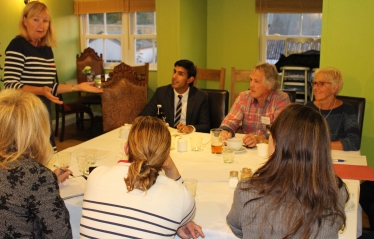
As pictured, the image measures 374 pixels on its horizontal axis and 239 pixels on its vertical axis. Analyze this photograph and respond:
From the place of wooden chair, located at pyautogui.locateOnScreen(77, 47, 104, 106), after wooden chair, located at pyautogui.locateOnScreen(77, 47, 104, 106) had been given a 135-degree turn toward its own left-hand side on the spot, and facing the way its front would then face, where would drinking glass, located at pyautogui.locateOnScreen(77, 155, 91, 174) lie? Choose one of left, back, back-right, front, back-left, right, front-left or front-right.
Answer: back-right

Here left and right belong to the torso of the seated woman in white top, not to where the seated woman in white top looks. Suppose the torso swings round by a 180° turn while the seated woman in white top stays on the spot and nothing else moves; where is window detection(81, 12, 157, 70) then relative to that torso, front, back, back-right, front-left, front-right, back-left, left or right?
back

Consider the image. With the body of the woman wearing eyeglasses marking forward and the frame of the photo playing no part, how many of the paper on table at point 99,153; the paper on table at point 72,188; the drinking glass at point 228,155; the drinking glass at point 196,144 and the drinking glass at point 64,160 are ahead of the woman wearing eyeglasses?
5

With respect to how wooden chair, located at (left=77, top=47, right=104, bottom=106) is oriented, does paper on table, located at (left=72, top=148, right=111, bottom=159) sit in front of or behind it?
in front

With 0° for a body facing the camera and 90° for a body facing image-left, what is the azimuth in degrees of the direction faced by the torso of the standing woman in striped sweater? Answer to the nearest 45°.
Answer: approximately 315°

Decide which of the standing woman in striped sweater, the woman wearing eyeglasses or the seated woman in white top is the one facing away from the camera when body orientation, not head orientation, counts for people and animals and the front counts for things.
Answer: the seated woman in white top

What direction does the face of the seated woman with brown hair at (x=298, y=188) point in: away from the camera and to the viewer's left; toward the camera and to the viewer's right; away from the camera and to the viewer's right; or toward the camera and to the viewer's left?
away from the camera and to the viewer's left

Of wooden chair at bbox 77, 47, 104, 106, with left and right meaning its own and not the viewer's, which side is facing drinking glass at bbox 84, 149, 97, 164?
front

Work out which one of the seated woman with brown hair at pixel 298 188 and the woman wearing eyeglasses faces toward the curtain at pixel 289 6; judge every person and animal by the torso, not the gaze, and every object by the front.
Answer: the seated woman with brown hair

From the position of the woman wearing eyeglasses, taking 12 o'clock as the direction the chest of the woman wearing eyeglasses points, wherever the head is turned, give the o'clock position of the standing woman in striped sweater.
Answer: The standing woman in striped sweater is roughly at 1 o'clock from the woman wearing eyeglasses.

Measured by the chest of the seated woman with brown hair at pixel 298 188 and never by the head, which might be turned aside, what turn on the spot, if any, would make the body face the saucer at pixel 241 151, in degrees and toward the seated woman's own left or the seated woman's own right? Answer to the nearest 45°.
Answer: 0° — they already face it

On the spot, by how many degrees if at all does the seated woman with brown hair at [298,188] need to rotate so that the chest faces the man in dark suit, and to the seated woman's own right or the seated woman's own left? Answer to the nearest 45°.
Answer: approximately 45° to the seated woman's own left

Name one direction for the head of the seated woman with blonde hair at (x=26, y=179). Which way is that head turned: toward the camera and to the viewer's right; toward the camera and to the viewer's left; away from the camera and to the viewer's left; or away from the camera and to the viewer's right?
away from the camera and to the viewer's right

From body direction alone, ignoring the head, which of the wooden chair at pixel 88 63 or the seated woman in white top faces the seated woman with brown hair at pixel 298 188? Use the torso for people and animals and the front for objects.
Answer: the wooden chair

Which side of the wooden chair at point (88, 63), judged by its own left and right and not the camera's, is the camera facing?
front

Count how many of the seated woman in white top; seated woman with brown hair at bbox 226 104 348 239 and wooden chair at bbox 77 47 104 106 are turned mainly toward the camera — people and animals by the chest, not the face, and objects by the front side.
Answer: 1

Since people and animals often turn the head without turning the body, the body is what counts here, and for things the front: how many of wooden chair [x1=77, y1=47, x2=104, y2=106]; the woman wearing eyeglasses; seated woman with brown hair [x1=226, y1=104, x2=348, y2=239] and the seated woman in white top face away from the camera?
2

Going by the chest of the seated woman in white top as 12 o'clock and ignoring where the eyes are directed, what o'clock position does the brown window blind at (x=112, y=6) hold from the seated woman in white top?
The brown window blind is roughly at 12 o'clock from the seated woman in white top.

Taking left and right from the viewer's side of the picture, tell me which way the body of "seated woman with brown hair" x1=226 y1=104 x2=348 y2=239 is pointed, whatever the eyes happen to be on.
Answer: facing away from the viewer
